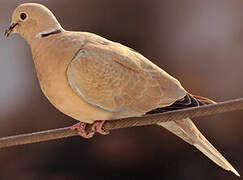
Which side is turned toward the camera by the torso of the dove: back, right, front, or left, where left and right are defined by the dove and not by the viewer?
left
